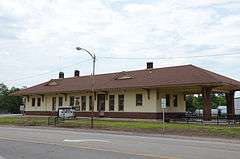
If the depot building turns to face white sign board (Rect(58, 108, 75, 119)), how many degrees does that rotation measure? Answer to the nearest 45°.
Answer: approximately 45° to its right

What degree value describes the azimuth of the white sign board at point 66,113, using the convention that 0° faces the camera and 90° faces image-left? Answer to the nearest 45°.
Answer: approximately 0°
